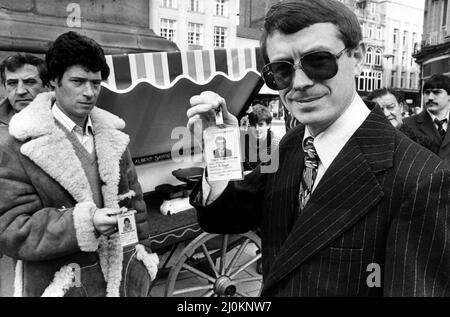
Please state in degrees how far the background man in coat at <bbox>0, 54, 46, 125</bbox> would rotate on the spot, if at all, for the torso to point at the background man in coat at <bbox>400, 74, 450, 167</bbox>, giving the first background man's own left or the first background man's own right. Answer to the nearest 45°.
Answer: approximately 90° to the first background man's own left

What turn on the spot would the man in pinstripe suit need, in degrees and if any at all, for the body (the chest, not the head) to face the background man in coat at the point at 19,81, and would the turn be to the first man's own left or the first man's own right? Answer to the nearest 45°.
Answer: approximately 90° to the first man's own right

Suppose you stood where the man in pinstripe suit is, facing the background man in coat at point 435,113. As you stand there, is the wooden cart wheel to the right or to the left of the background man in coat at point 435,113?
left

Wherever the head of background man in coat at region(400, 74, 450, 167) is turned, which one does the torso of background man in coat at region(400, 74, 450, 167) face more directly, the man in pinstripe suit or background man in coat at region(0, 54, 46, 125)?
the man in pinstripe suit

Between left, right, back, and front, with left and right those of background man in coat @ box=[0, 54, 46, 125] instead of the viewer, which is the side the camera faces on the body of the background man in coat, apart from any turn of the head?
front

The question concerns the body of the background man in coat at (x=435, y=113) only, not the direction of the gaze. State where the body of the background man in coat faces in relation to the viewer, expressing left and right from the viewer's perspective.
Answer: facing the viewer

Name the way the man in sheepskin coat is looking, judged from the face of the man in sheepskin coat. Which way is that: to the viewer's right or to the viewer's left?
to the viewer's right

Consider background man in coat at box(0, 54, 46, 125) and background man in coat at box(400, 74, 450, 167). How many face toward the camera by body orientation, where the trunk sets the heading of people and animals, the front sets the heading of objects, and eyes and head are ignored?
2

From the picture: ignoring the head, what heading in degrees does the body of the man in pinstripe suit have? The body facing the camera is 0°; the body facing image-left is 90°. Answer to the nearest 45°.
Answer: approximately 45°

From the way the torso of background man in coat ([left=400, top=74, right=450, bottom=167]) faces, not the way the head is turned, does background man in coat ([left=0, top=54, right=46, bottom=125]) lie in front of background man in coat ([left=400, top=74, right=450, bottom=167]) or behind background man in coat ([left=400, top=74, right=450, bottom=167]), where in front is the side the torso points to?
in front

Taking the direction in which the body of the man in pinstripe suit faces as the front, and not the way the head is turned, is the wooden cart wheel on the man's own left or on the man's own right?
on the man's own right

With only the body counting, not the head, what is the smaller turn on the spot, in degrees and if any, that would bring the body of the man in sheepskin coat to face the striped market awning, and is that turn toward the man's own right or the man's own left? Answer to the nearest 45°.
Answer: approximately 90° to the man's own left

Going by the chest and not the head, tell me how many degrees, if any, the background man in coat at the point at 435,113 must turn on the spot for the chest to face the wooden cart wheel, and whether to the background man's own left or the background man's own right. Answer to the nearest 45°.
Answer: approximately 45° to the background man's own right

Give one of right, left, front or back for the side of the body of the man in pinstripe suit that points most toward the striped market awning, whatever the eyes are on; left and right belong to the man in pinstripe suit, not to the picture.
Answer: right
